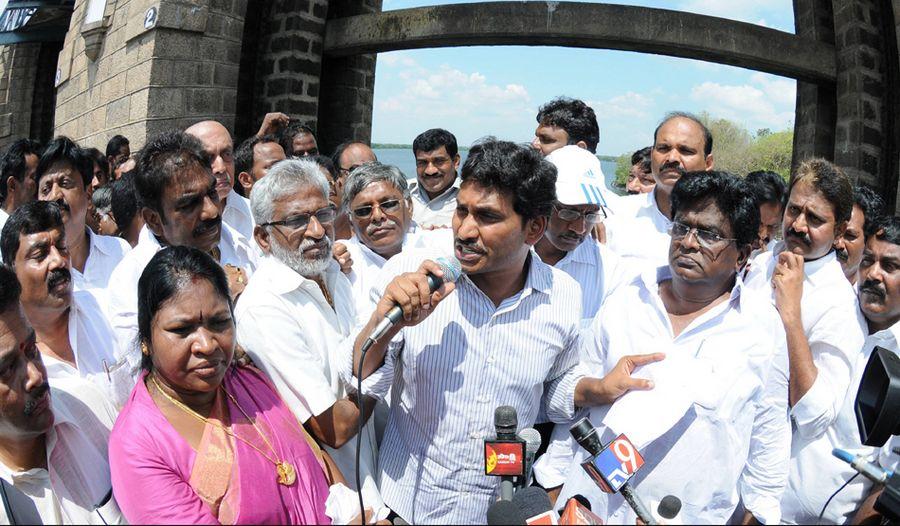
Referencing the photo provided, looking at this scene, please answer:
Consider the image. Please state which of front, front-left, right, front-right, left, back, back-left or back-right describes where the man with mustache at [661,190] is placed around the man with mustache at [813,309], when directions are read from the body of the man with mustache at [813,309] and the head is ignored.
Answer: right

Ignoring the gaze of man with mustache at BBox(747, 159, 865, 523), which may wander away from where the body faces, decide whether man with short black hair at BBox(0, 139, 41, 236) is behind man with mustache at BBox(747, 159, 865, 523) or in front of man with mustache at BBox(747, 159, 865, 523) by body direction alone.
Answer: in front

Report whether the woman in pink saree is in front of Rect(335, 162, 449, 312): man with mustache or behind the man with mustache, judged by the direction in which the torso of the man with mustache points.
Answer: in front

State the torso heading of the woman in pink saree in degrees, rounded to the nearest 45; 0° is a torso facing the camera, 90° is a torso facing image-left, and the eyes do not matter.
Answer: approximately 315°

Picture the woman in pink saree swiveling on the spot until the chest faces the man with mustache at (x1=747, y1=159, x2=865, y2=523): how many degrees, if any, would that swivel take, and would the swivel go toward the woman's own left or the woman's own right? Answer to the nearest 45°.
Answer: approximately 45° to the woman's own left

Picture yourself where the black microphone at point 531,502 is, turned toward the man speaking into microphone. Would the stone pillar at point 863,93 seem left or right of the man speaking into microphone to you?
right

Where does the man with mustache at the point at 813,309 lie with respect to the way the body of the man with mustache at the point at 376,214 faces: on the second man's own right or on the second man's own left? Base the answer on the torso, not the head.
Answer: on the second man's own left

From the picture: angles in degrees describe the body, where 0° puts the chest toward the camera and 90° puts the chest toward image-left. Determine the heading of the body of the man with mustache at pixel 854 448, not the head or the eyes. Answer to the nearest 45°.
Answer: approximately 45°

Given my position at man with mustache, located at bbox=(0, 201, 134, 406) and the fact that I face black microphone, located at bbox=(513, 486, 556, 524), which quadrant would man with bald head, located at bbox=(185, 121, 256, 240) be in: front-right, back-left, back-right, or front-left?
back-left
